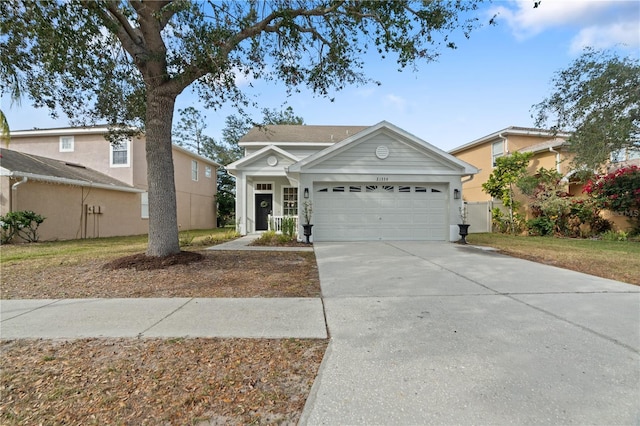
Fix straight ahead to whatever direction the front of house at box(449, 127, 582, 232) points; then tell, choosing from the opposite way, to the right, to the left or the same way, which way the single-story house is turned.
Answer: the same way

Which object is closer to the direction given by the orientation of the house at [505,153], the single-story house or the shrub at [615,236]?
the shrub

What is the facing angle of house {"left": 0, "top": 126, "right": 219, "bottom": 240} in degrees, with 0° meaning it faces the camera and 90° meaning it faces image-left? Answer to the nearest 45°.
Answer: approximately 45°

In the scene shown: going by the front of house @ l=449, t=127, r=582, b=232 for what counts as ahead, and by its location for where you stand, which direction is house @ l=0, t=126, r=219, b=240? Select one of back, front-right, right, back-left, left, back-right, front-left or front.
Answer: right

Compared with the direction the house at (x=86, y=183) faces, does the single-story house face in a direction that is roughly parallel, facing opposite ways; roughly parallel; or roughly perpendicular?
roughly parallel

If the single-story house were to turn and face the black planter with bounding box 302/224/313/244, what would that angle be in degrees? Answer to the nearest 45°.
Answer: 0° — it already faces it

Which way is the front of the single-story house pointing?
toward the camera

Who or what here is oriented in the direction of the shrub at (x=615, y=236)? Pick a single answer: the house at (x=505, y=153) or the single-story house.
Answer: the house

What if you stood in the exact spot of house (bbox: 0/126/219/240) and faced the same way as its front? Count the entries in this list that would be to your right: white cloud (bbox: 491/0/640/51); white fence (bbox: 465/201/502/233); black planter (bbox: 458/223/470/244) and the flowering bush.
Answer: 0

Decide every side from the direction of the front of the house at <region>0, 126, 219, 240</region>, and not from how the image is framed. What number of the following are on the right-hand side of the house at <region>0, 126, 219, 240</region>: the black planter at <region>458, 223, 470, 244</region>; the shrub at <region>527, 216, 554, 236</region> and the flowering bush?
0

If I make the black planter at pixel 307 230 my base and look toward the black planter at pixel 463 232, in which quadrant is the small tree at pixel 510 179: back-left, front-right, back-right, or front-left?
front-left

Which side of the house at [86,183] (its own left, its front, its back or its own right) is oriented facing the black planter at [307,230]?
left

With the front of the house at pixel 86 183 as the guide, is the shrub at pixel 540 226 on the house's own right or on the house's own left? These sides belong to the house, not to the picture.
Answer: on the house's own left

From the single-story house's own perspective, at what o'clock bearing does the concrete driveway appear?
The concrete driveway is roughly at 12 o'clock from the single-story house.

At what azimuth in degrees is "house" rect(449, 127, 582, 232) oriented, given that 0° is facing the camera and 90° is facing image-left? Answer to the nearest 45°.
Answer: approximately 315°

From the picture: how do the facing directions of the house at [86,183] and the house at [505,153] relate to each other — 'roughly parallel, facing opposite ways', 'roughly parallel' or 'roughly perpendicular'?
roughly parallel
